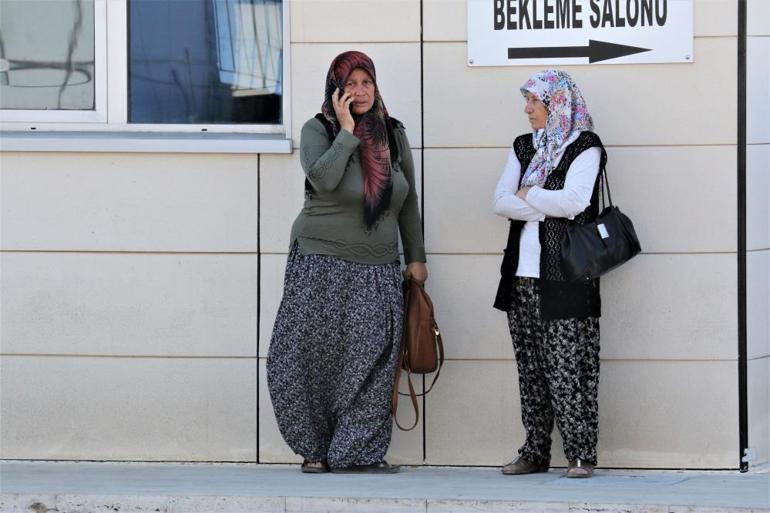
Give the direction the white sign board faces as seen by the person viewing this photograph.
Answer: facing the viewer

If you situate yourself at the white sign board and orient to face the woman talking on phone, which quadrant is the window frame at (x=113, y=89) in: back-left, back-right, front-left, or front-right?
front-right

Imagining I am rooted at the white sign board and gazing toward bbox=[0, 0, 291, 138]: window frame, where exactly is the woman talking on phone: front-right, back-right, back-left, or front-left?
front-left

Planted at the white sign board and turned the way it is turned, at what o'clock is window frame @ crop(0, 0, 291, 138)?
The window frame is roughly at 3 o'clock from the white sign board.
